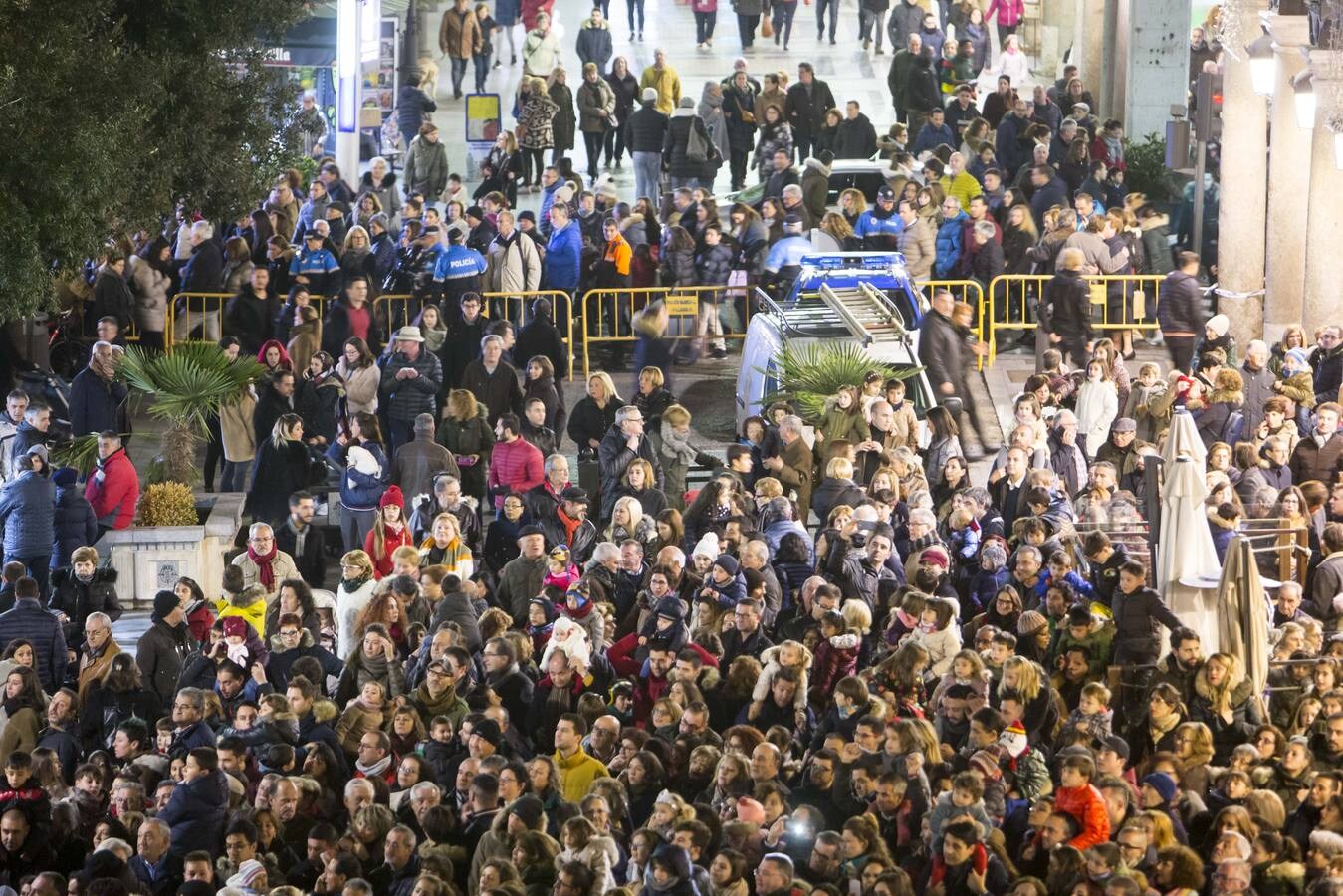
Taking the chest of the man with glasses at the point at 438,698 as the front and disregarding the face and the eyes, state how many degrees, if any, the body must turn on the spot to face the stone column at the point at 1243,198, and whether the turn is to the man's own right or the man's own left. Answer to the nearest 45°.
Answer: approximately 180°

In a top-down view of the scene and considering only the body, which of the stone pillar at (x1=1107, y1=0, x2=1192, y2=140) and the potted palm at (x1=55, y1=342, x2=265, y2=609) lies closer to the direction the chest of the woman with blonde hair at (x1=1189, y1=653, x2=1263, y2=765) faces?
the potted palm

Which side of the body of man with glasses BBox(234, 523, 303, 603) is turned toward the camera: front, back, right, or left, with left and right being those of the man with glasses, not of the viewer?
front

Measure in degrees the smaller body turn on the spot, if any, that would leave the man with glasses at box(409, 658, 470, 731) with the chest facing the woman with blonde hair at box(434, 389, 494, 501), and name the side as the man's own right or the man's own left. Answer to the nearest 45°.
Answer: approximately 135° to the man's own right

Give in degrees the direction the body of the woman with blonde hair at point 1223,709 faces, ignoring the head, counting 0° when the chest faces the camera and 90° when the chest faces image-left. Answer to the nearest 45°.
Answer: approximately 45°

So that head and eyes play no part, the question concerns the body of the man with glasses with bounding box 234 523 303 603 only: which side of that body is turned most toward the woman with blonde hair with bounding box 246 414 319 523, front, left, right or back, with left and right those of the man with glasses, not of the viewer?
back

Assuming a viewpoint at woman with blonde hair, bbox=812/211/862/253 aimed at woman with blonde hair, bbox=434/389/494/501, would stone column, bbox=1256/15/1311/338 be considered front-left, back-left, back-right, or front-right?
back-left

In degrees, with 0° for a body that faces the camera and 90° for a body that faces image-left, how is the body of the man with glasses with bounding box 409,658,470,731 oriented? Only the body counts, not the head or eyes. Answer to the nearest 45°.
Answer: approximately 45°

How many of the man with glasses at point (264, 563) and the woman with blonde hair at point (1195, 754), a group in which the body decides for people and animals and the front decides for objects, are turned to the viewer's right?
0

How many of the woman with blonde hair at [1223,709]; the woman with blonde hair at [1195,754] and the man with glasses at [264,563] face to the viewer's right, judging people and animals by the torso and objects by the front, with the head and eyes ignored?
0

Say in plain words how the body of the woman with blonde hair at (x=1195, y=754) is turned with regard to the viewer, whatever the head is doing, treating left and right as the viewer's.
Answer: facing the viewer and to the left of the viewer
